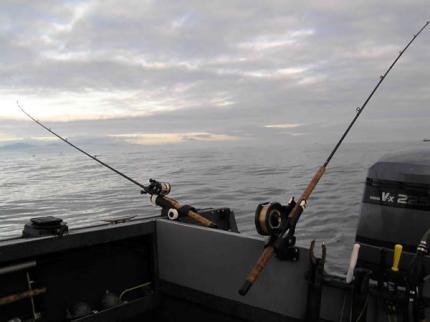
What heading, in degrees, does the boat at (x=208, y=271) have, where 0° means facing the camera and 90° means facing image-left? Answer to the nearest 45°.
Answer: approximately 45°
